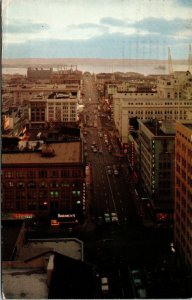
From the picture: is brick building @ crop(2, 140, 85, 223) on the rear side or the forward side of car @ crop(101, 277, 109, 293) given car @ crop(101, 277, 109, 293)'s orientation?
on the rear side

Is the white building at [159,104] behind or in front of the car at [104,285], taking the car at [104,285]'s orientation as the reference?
behind

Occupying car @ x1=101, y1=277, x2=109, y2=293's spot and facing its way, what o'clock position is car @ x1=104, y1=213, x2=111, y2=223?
car @ x1=104, y1=213, x2=111, y2=223 is roughly at 6 o'clock from car @ x1=101, y1=277, x2=109, y2=293.

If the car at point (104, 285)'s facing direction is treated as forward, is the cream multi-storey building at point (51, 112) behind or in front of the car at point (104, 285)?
behind

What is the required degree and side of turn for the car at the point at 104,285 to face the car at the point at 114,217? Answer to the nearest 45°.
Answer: approximately 180°

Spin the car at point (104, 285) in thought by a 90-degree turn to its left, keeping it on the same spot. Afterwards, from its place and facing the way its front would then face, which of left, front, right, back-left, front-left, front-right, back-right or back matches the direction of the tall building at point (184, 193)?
front-left

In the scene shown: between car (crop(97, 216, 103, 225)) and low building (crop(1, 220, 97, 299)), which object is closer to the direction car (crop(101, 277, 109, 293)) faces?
the low building

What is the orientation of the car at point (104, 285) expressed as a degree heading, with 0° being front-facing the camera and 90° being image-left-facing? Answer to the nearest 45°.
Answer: approximately 0°

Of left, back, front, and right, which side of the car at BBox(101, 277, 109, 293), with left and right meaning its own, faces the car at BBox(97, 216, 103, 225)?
back

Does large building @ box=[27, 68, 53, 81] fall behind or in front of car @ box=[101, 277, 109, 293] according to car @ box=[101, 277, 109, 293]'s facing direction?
behind

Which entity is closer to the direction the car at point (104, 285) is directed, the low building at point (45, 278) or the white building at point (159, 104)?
the low building
